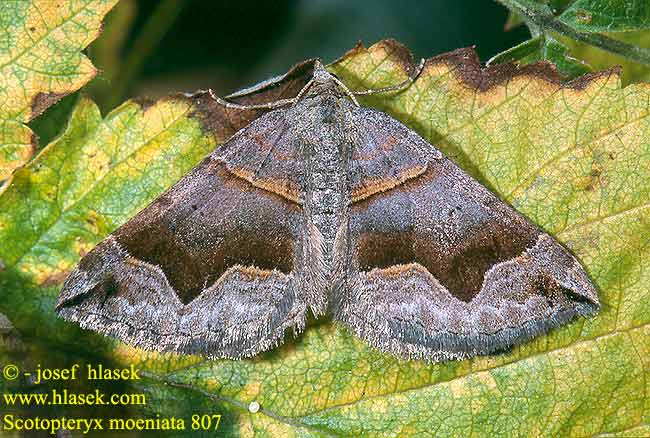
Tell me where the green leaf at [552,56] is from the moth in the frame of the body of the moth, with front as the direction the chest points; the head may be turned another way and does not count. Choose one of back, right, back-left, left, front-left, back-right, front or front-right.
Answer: right

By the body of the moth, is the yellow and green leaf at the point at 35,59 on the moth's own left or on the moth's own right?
on the moth's own left

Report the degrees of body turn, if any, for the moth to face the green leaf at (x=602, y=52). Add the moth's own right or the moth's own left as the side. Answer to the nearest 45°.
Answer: approximately 90° to the moth's own right

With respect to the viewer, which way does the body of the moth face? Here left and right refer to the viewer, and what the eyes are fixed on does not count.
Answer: facing away from the viewer

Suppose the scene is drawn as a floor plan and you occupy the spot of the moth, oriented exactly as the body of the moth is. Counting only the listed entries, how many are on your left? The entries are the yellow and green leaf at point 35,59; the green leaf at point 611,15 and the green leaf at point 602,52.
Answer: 1

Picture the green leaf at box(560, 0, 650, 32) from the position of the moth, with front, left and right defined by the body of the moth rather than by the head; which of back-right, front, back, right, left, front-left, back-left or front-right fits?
right
